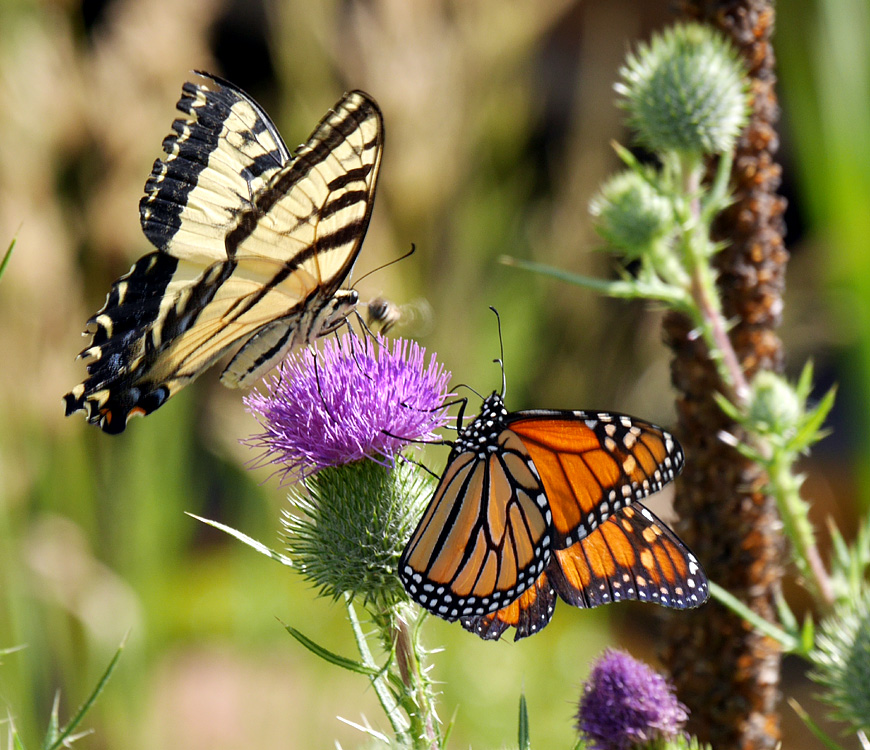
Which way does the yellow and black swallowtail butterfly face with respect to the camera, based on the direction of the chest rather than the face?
to the viewer's right
